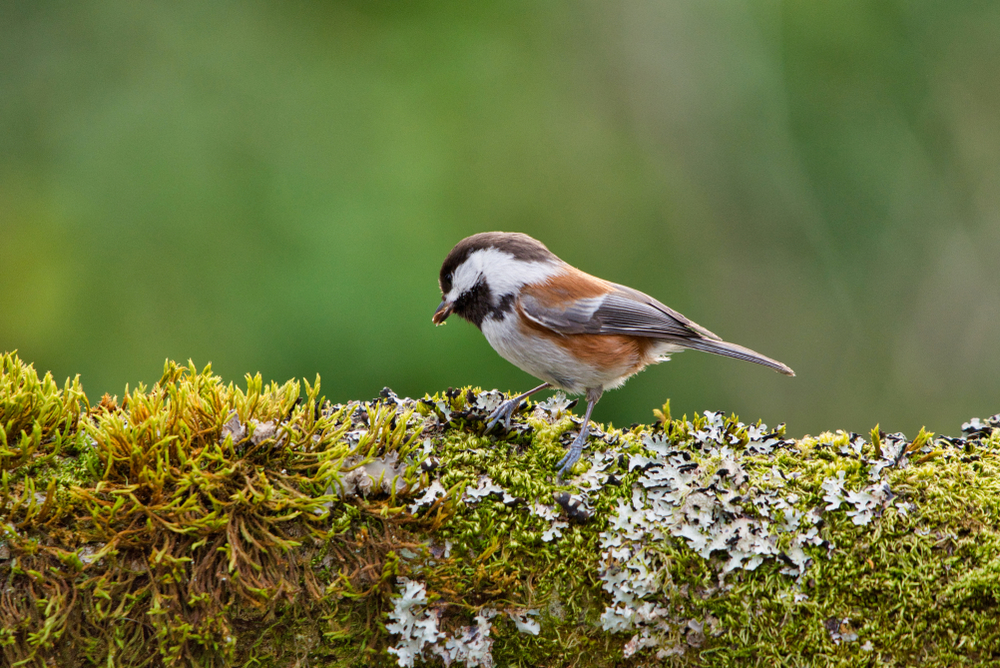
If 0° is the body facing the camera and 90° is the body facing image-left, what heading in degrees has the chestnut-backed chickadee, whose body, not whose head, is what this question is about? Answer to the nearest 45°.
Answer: approximately 90°
